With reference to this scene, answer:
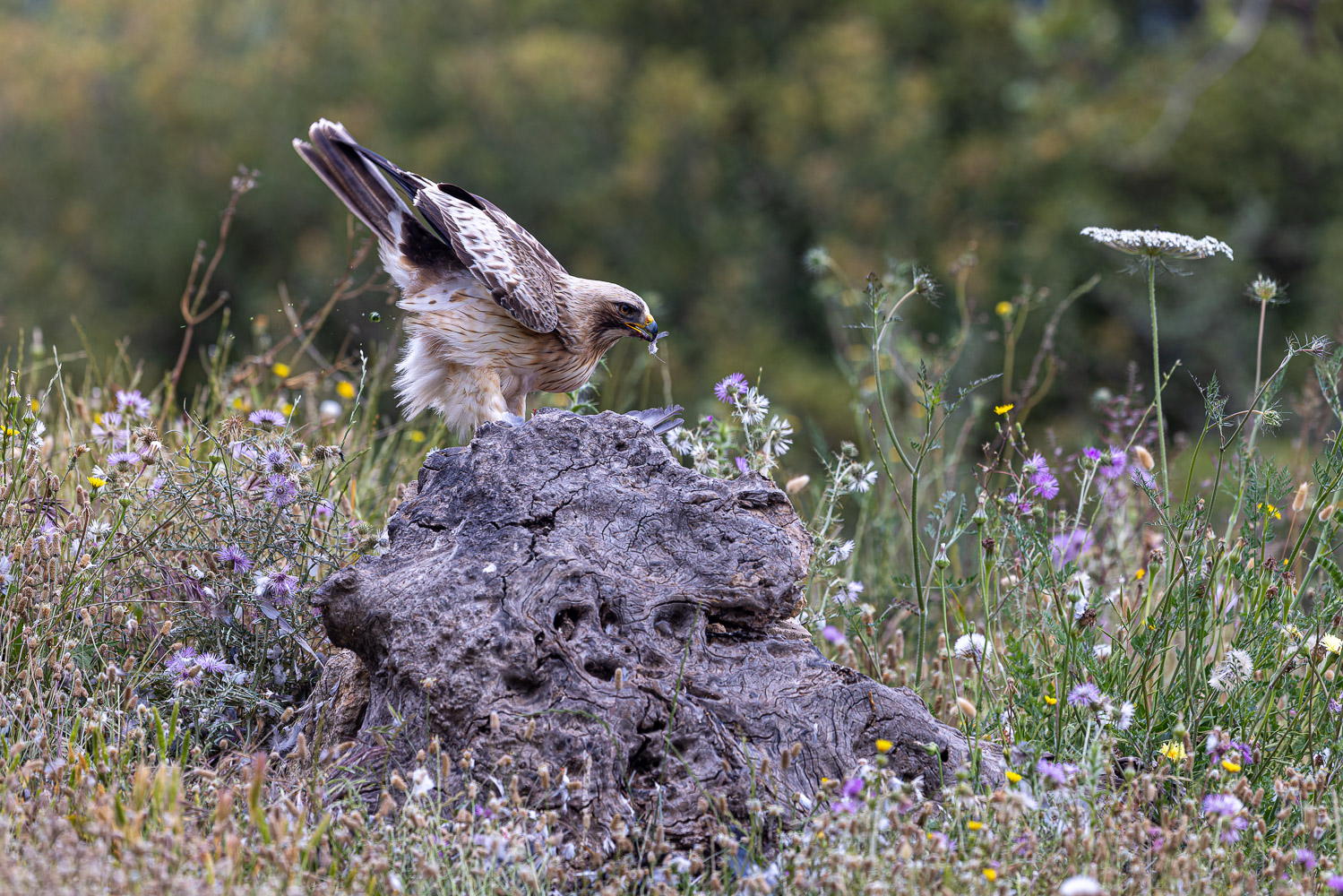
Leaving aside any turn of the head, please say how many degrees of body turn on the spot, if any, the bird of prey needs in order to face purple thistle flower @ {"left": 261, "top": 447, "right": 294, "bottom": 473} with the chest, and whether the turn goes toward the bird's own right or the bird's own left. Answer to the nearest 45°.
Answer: approximately 90° to the bird's own right

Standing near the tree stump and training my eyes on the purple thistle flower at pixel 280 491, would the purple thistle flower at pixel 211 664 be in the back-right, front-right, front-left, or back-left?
front-left

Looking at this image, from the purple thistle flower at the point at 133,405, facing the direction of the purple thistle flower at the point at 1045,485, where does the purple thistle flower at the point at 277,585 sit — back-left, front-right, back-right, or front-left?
front-right

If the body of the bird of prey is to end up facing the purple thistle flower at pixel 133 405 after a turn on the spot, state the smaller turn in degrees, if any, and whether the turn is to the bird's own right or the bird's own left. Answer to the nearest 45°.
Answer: approximately 135° to the bird's own right

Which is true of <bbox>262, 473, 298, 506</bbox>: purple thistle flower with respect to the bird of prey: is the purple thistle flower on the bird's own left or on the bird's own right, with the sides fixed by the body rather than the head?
on the bird's own right

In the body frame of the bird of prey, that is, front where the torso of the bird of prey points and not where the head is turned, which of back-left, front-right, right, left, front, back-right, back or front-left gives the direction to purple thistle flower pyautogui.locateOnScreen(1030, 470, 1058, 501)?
front-right

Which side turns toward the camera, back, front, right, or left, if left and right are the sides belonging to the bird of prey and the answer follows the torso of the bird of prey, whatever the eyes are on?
right

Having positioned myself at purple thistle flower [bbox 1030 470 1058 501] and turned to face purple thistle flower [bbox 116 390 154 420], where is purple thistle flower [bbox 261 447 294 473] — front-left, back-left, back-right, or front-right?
front-left
